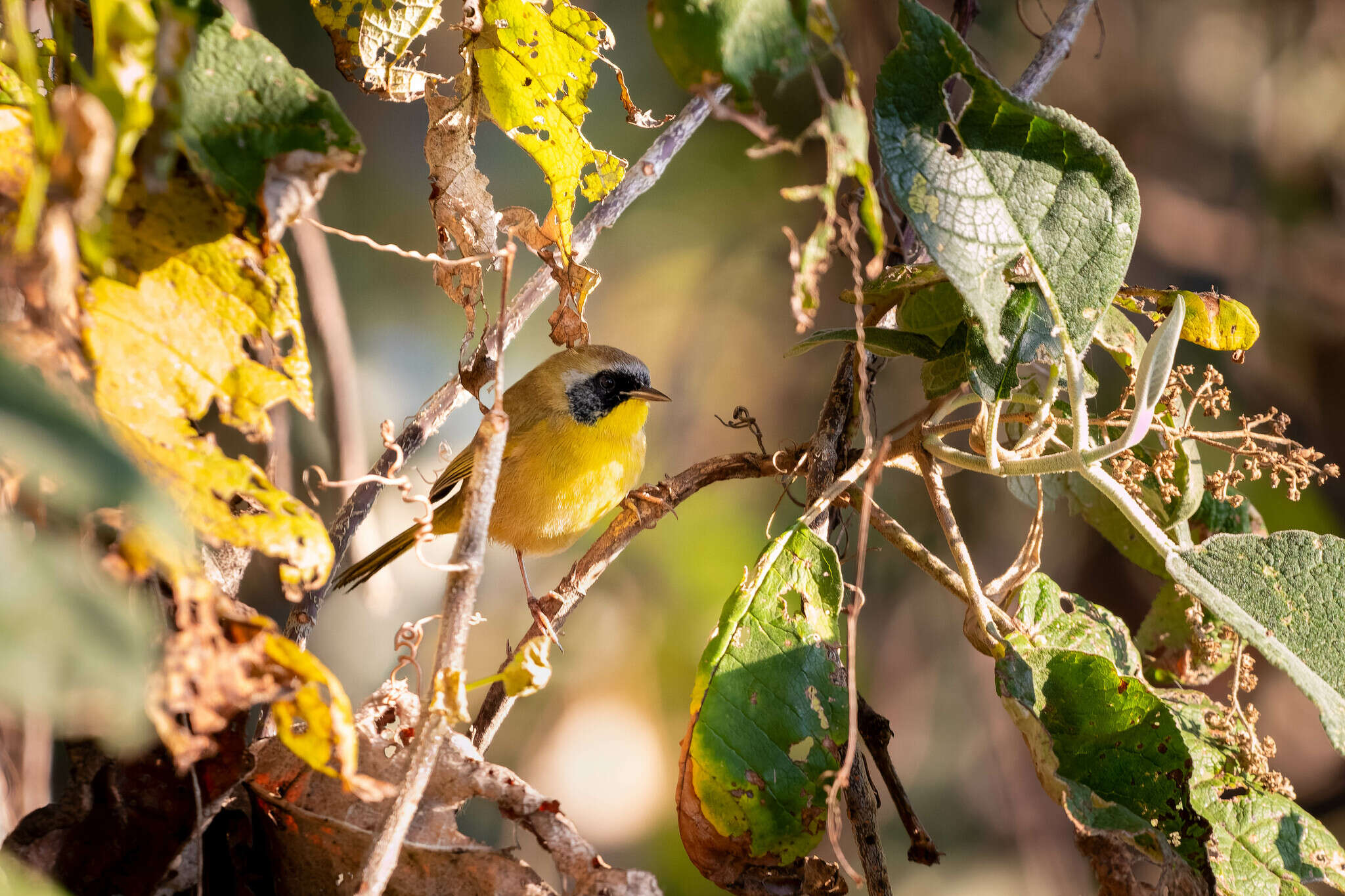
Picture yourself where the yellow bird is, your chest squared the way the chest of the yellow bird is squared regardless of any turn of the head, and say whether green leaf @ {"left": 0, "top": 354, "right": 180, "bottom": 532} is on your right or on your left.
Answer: on your right

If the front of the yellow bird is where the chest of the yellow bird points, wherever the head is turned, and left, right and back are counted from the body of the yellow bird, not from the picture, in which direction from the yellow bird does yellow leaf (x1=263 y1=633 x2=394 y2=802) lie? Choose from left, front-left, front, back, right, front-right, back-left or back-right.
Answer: right

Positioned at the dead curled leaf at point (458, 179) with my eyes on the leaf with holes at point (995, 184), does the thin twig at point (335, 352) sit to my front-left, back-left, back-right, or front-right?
back-left

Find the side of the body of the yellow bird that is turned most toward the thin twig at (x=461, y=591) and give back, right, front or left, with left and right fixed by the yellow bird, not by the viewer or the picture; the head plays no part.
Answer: right

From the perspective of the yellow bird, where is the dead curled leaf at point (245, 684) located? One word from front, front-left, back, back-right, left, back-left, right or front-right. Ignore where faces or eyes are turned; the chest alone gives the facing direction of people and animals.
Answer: right

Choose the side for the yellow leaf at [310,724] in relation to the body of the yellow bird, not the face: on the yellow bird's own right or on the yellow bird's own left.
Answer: on the yellow bird's own right

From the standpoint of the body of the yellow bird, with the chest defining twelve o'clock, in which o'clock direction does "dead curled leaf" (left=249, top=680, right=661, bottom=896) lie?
The dead curled leaf is roughly at 3 o'clock from the yellow bird.

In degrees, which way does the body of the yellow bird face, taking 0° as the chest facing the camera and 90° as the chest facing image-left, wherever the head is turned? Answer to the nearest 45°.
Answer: approximately 270°
